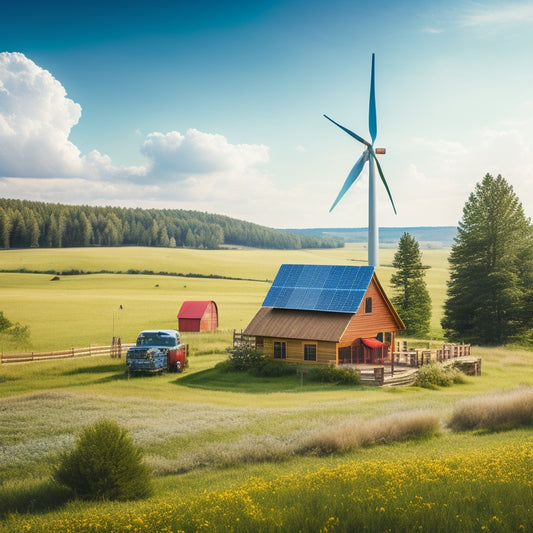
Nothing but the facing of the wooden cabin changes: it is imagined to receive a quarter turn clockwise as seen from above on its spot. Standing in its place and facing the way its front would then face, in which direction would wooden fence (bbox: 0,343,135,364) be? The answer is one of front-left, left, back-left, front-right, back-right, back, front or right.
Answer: front-right

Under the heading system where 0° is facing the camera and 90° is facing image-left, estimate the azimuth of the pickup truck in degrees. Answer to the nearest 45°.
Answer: approximately 45°

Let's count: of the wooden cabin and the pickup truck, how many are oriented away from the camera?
0

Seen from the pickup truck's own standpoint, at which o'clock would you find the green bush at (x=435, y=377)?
The green bush is roughly at 8 o'clock from the pickup truck.

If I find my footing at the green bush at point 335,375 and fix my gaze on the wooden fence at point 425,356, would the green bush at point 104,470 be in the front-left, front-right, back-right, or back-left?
back-right

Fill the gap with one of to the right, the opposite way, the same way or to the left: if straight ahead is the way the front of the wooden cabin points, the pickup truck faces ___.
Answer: to the right

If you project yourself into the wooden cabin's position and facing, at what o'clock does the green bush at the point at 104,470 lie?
The green bush is roughly at 2 o'clock from the wooden cabin.

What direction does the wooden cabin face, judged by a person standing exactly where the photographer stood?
facing the viewer and to the right of the viewer

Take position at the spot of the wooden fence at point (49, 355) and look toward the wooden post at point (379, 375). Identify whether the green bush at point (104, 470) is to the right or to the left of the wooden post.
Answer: right

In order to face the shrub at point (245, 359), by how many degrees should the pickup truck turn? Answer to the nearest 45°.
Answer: approximately 135° to its left

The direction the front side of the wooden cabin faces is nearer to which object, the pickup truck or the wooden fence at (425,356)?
the wooden fence

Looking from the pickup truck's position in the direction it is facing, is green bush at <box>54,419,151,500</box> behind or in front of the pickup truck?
in front

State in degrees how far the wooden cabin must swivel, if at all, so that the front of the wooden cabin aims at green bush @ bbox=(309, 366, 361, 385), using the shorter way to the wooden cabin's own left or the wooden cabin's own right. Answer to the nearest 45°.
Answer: approximately 45° to the wooden cabin's own right

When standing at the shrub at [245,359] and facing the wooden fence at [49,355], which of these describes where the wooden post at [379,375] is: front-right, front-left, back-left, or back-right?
back-left

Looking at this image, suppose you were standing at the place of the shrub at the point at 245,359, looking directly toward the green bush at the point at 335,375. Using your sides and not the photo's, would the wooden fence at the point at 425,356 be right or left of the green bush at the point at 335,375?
left

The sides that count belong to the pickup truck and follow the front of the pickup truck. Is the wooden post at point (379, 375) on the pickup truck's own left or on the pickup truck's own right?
on the pickup truck's own left
